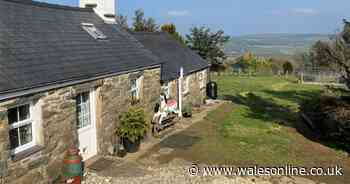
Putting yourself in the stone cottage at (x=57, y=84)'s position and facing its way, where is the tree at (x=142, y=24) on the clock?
The tree is roughly at 8 o'clock from the stone cottage.

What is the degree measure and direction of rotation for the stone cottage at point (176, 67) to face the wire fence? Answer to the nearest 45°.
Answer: approximately 90° to its left

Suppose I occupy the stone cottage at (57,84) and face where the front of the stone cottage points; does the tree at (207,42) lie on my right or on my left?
on my left

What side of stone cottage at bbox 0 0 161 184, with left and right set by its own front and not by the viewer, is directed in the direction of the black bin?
left

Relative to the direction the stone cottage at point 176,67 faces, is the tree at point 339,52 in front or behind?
in front

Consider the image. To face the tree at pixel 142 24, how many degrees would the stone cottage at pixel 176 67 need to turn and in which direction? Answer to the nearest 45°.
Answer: approximately 135° to its left

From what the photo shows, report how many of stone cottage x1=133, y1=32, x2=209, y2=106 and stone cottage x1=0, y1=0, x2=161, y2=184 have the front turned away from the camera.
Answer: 0

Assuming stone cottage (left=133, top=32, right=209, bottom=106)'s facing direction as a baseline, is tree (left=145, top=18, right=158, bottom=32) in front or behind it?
behind

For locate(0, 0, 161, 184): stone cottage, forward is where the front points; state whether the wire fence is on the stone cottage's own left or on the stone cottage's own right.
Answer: on the stone cottage's own left

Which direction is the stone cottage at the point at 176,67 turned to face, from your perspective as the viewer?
facing the viewer and to the right of the viewer

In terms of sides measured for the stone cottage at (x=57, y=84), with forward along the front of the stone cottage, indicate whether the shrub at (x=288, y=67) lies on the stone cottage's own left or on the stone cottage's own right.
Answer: on the stone cottage's own left

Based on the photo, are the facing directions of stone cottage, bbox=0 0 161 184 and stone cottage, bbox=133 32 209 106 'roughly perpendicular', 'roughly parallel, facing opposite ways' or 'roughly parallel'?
roughly parallel

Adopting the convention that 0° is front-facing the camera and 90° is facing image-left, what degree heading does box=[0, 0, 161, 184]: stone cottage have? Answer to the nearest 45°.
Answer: approximately 315°
